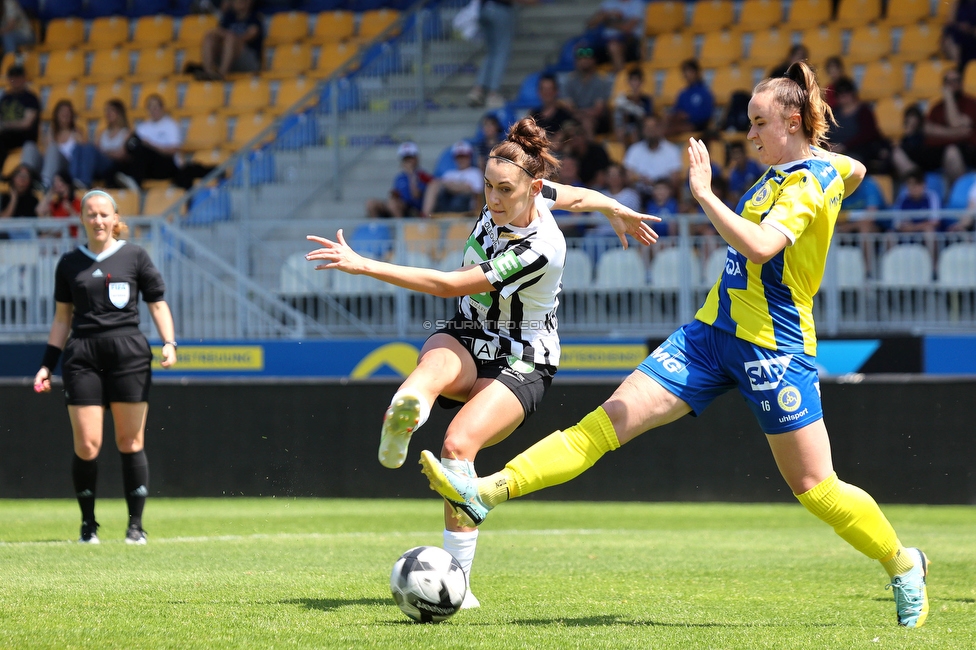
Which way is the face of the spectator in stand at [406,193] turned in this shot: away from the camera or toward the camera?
toward the camera

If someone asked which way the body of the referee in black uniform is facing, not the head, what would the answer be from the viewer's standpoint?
toward the camera

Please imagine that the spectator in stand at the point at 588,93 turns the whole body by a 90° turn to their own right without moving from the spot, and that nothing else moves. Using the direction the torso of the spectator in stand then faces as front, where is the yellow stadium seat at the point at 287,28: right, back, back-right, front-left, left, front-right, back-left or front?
front-right

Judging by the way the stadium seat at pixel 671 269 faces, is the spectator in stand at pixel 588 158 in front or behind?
behind

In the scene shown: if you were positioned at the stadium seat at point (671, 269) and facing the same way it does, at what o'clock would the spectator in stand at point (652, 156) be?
The spectator in stand is roughly at 6 o'clock from the stadium seat.

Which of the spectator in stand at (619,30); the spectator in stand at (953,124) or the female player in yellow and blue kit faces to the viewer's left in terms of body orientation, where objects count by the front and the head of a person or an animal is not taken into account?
the female player in yellow and blue kit

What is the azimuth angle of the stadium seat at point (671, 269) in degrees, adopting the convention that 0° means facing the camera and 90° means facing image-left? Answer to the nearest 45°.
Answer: approximately 0°

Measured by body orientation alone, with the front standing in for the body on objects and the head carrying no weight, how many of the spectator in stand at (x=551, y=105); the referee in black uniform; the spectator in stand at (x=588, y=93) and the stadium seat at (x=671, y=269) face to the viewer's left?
0

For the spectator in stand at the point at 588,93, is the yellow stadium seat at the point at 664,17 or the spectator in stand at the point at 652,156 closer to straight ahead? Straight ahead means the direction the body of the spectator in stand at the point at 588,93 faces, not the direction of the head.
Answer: the spectator in stand

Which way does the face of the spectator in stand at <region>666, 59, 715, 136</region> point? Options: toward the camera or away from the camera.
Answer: toward the camera

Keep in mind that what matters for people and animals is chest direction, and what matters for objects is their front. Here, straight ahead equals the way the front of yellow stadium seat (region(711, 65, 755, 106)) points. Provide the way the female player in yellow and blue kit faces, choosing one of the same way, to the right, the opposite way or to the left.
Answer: to the right

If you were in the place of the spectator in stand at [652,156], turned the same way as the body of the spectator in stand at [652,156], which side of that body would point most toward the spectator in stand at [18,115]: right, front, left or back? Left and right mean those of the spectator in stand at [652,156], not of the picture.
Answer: right

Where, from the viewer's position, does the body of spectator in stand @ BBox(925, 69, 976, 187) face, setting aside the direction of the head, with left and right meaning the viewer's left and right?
facing the viewer

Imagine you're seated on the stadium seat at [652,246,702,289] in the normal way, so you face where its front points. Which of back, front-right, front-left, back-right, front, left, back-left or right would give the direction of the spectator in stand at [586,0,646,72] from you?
back

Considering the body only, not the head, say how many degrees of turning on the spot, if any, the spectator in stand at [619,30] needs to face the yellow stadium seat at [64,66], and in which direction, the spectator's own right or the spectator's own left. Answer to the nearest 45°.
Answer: approximately 90° to the spectator's own right

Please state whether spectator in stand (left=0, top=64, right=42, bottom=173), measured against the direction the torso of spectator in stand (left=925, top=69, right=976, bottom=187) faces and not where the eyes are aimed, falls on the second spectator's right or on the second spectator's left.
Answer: on the second spectator's right

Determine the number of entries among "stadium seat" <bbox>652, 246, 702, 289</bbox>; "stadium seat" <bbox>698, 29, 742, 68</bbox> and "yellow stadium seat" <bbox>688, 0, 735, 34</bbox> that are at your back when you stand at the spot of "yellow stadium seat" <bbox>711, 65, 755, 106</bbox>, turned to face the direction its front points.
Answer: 2

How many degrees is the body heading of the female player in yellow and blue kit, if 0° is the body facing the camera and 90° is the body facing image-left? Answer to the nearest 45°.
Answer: approximately 90°
